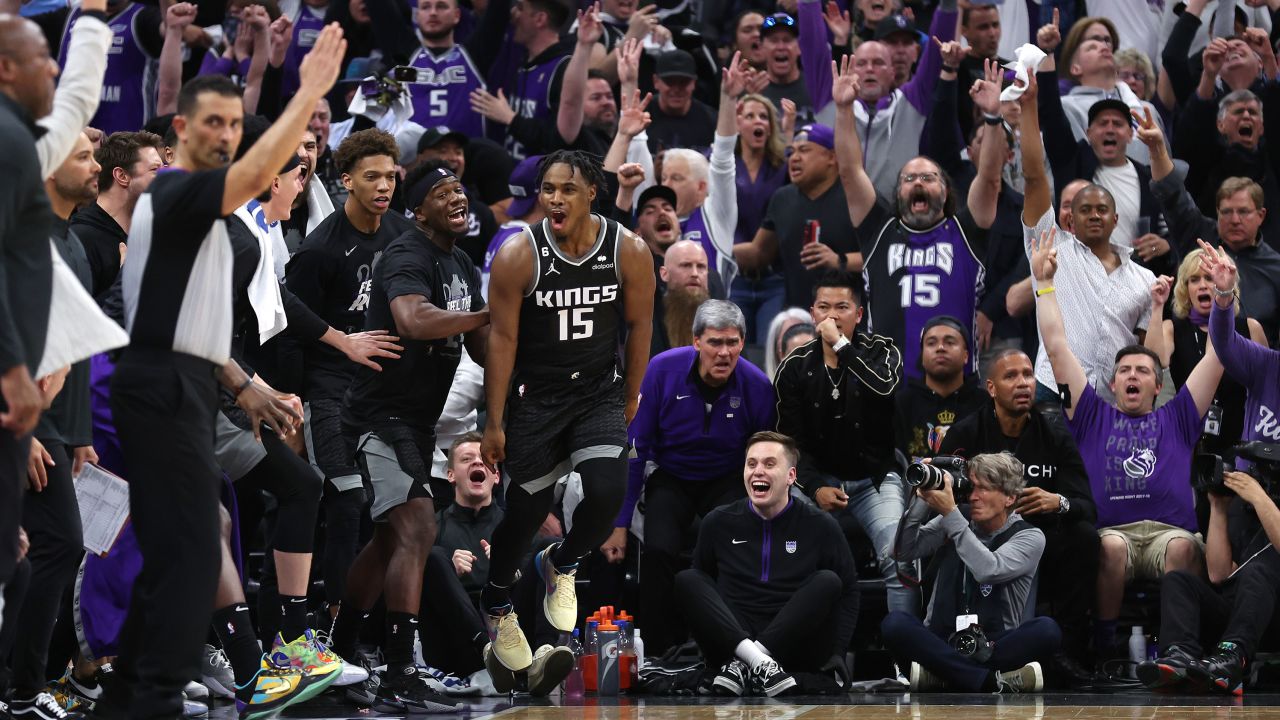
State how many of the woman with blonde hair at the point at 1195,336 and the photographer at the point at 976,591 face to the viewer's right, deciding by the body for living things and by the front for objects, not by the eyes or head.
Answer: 0

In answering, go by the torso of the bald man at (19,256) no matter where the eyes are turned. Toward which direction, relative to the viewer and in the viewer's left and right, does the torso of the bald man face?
facing to the right of the viewer

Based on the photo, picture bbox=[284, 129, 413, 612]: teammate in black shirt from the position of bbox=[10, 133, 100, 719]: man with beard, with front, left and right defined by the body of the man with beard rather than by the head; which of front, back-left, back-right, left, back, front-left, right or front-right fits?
front-left

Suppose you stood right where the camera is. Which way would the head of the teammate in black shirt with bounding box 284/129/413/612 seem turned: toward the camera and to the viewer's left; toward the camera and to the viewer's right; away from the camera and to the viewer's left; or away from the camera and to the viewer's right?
toward the camera and to the viewer's right

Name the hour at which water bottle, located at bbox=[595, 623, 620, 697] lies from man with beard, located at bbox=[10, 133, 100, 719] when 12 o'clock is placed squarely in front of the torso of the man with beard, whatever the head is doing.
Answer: The water bottle is roughly at 11 o'clock from the man with beard.

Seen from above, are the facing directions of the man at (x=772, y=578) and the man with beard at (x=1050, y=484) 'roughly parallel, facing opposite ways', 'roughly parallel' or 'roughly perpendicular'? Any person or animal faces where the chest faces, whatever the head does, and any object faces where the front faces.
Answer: roughly parallel

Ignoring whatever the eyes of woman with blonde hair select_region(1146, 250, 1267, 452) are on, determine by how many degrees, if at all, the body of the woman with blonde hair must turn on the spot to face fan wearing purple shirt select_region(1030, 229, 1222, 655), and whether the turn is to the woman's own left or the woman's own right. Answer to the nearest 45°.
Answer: approximately 45° to the woman's own right

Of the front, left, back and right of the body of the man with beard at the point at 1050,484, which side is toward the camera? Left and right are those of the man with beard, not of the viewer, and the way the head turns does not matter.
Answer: front

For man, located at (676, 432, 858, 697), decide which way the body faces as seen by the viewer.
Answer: toward the camera

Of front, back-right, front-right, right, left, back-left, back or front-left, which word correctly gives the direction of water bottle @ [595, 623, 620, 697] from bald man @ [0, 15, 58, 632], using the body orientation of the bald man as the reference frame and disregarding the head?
front-left

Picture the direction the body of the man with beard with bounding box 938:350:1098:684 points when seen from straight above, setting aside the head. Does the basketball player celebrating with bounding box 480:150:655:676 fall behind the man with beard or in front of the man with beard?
in front

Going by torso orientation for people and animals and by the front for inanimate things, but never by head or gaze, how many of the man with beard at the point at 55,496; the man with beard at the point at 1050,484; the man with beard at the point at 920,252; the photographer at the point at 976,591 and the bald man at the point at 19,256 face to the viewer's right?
2

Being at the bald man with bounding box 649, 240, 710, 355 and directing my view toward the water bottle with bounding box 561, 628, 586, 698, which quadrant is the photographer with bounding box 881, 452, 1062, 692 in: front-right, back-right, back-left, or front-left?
front-left

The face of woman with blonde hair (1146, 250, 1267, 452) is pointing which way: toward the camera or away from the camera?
toward the camera

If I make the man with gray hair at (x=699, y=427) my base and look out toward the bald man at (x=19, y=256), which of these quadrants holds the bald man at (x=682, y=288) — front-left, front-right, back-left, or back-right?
back-right

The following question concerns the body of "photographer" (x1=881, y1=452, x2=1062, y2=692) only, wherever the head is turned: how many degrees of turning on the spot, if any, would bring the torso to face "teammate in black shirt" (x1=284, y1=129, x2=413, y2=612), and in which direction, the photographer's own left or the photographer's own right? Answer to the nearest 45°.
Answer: approximately 45° to the photographer's own right

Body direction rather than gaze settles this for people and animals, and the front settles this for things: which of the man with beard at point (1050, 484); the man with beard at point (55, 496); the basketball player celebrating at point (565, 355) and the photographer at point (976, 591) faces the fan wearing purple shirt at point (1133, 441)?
the man with beard at point (55, 496)

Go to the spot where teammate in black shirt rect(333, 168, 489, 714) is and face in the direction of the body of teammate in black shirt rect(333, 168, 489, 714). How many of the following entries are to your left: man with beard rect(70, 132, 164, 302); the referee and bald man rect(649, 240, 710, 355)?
1

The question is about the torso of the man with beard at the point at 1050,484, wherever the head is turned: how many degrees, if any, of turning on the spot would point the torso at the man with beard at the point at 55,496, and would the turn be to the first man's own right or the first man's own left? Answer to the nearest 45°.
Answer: approximately 45° to the first man's own right

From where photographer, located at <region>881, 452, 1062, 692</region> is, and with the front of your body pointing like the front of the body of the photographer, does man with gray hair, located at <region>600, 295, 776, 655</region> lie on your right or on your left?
on your right

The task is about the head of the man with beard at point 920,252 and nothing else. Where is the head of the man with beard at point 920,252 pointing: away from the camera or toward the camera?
toward the camera
